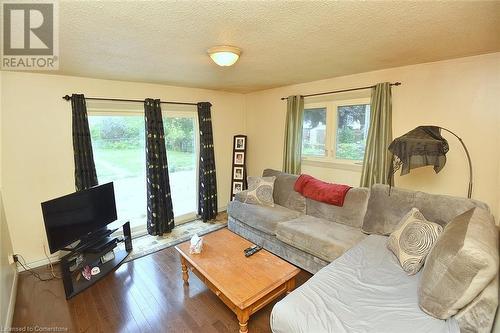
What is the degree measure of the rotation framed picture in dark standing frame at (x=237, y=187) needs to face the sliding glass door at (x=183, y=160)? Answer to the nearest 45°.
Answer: approximately 90° to its right

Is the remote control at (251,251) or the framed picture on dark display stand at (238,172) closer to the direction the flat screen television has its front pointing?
the remote control

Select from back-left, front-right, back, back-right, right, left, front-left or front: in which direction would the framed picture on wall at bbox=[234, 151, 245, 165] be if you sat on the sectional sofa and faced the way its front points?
right

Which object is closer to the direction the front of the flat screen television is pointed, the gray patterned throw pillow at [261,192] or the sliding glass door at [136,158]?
the gray patterned throw pillow

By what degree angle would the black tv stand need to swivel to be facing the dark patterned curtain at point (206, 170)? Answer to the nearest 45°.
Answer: approximately 90° to its left

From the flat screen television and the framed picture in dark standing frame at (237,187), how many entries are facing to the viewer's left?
0

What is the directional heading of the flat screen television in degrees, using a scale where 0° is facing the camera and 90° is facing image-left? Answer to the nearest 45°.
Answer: approximately 315°

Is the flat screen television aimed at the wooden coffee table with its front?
yes

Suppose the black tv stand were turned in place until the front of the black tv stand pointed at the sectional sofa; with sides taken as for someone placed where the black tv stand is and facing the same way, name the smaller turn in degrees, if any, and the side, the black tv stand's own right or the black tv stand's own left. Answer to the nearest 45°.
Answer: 0° — it already faces it

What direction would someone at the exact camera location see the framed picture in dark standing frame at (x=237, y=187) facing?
facing the viewer and to the right of the viewer

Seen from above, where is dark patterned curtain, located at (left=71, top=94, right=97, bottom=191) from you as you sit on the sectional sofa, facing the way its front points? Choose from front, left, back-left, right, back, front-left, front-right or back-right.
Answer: front-right

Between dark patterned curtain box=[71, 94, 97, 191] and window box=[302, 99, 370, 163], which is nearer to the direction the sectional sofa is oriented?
the dark patterned curtain

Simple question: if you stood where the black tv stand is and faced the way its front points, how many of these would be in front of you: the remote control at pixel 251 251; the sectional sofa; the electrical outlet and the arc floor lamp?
3

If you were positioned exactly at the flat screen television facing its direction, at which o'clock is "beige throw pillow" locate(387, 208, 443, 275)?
The beige throw pillow is roughly at 12 o'clock from the flat screen television.

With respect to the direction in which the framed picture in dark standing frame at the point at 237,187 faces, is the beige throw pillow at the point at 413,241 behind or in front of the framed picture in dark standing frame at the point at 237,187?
in front
